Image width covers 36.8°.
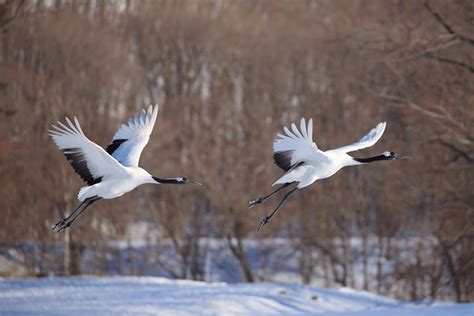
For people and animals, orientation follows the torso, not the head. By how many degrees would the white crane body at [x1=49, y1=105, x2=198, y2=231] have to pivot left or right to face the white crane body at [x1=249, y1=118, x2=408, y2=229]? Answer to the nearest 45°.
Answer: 0° — it already faces it

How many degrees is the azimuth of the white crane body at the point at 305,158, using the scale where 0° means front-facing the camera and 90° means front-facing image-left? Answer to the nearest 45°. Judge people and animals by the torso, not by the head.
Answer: approximately 270°

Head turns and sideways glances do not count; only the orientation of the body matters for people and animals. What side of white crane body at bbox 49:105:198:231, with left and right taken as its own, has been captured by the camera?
right

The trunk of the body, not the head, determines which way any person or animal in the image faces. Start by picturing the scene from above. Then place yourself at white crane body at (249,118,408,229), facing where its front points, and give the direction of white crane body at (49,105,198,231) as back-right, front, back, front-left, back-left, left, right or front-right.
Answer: back

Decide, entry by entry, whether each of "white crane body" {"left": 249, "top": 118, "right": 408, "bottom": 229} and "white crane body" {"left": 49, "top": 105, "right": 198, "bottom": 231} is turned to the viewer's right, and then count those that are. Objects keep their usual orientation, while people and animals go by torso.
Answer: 2
